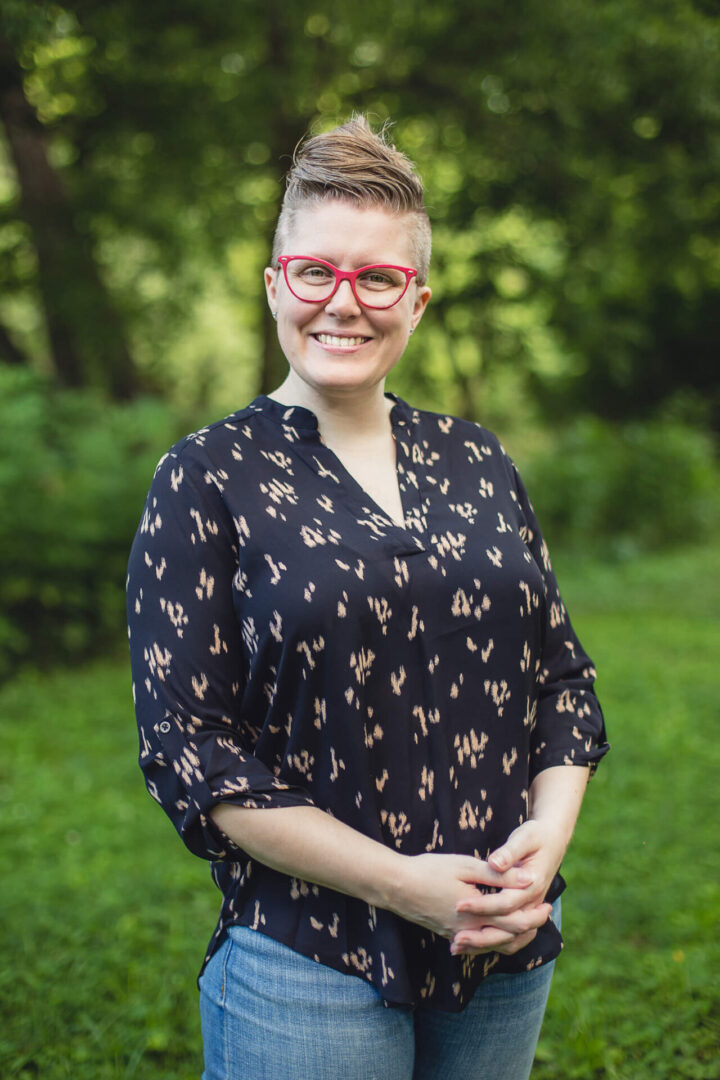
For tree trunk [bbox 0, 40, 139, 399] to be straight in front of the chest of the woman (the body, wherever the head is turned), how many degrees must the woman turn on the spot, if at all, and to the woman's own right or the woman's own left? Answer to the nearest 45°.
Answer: approximately 135° to the woman's own left

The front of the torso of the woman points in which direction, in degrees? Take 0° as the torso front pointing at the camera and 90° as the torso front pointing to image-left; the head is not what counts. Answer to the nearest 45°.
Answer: approximately 315°
